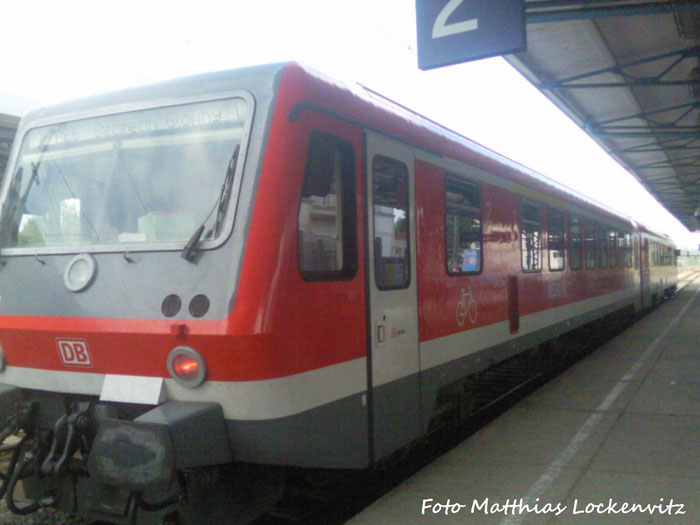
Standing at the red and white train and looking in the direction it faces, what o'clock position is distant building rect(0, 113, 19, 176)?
The distant building is roughly at 3 o'clock from the red and white train.

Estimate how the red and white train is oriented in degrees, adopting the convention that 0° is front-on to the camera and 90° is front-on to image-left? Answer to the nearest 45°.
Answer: approximately 45°

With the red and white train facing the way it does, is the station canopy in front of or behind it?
behind
